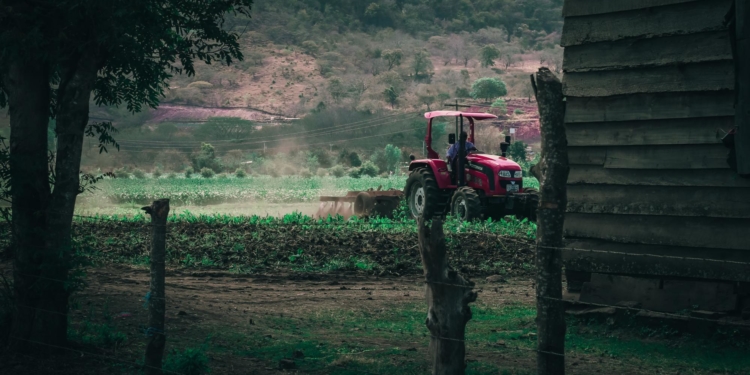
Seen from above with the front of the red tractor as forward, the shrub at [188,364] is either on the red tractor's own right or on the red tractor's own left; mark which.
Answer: on the red tractor's own right

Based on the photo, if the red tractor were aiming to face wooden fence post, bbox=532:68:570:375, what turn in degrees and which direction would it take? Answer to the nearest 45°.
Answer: approximately 45° to its right

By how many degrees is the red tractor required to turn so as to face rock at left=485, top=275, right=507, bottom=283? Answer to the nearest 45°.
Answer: approximately 45° to its right

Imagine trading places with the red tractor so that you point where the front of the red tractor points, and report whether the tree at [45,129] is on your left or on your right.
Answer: on your right

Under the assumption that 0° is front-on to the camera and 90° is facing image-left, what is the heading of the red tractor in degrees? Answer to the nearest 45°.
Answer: approximately 315°

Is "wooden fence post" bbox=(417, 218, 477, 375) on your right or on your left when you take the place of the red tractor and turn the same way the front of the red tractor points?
on your right

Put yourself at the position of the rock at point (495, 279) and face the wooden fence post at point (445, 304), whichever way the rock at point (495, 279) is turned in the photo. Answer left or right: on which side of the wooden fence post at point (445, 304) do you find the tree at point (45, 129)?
right

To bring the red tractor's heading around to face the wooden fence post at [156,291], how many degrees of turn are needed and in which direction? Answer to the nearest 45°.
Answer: approximately 45° to its right
